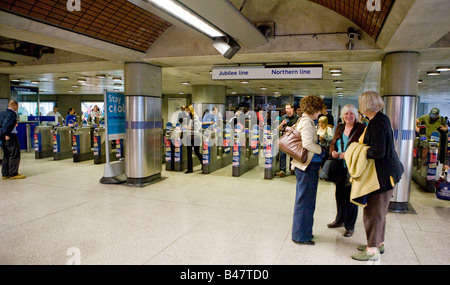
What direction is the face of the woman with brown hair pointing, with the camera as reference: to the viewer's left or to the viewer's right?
to the viewer's right

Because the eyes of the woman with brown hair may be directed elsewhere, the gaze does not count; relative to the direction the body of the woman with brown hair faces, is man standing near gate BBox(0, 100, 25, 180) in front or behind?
behind

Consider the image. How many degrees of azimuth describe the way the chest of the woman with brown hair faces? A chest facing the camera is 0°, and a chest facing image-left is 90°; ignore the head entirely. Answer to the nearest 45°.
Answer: approximately 270°

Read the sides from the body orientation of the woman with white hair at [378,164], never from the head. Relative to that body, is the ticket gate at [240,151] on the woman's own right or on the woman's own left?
on the woman's own right

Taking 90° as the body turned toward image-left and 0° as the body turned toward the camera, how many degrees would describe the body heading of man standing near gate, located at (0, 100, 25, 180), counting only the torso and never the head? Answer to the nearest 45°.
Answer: approximately 270°

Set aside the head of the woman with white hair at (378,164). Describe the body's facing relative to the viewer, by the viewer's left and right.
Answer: facing to the left of the viewer

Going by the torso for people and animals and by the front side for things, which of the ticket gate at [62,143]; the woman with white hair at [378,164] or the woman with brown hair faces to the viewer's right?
the woman with brown hair

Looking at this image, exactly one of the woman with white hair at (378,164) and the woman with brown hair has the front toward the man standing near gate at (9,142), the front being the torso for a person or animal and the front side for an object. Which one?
the woman with white hair

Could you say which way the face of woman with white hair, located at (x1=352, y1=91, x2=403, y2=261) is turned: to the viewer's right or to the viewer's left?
to the viewer's left

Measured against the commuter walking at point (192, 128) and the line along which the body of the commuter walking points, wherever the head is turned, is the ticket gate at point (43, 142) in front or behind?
in front

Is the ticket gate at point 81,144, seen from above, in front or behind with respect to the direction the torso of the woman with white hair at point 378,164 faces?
in front

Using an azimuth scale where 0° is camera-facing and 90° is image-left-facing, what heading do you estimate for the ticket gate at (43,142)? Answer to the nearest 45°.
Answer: approximately 45°

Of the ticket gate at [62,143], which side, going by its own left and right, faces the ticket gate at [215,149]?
left

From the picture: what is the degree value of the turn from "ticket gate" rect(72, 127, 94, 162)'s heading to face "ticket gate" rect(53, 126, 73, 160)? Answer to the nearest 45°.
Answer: approximately 90° to its right
